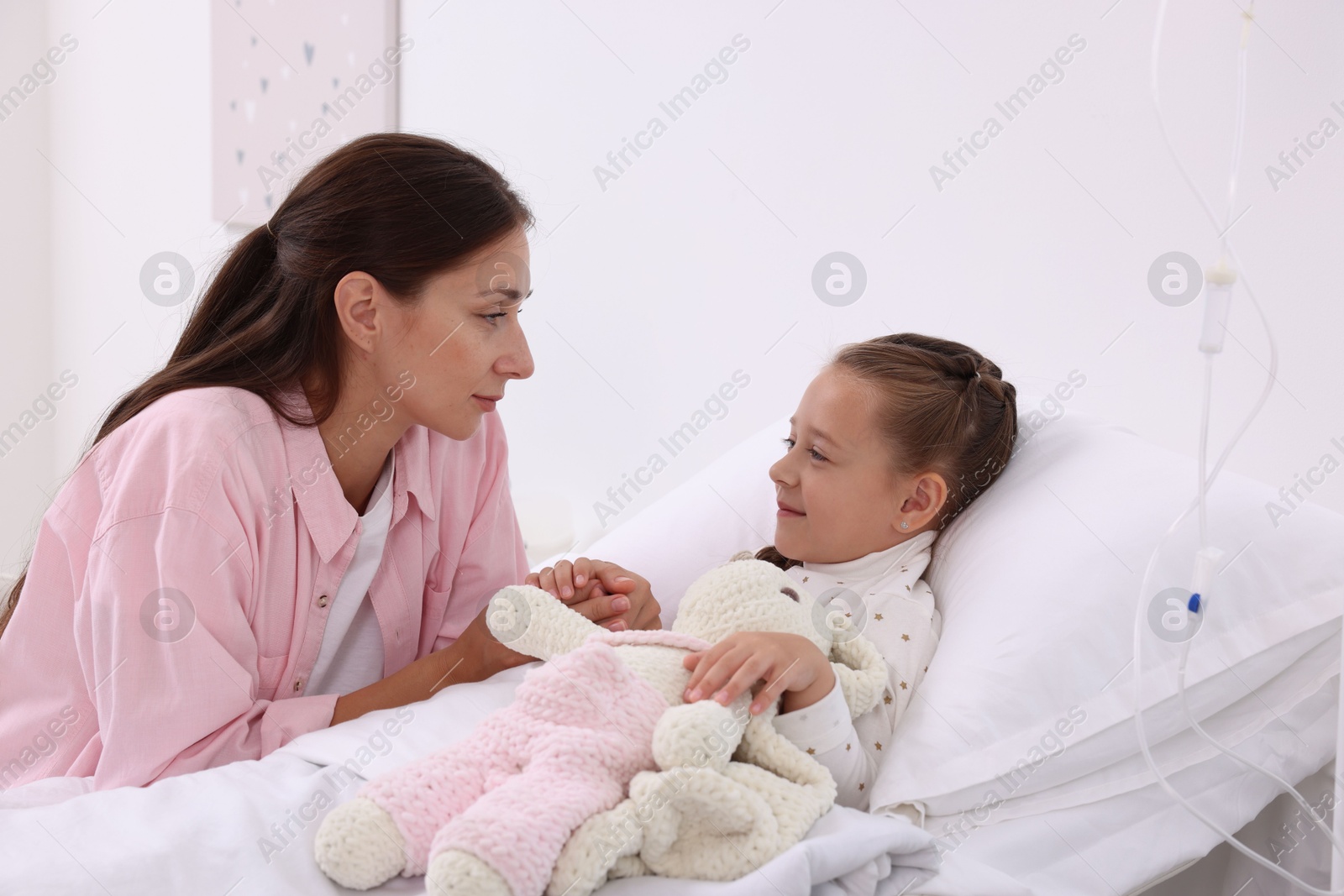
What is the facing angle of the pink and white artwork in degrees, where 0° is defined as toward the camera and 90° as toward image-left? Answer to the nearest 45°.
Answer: approximately 0°

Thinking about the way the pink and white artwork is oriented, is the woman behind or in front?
in front

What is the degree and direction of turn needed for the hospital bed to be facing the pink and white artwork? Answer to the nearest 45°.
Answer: approximately 90° to its right

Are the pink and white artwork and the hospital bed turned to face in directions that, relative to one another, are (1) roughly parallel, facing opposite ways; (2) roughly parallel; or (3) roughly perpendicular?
roughly perpendicular

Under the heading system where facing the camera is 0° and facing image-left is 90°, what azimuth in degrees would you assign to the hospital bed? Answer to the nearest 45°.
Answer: approximately 45°

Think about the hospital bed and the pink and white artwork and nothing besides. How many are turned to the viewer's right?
0

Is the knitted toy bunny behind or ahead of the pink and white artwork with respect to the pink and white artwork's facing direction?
ahead

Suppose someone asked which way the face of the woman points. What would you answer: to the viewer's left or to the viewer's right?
to the viewer's right
